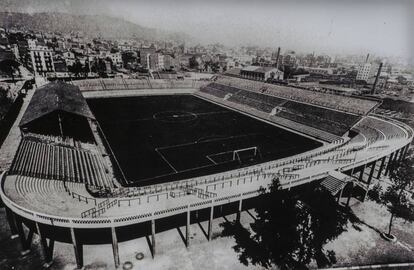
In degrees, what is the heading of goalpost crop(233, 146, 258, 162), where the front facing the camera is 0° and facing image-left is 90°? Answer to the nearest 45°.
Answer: approximately 135°

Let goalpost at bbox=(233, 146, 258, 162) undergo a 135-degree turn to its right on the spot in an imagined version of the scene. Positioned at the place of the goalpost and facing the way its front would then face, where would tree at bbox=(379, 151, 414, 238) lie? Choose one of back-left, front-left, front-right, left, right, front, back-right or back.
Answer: front-right

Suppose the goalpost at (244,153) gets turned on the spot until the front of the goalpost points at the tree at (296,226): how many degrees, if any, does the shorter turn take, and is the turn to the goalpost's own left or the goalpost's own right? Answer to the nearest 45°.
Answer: approximately 135° to the goalpost's own left
